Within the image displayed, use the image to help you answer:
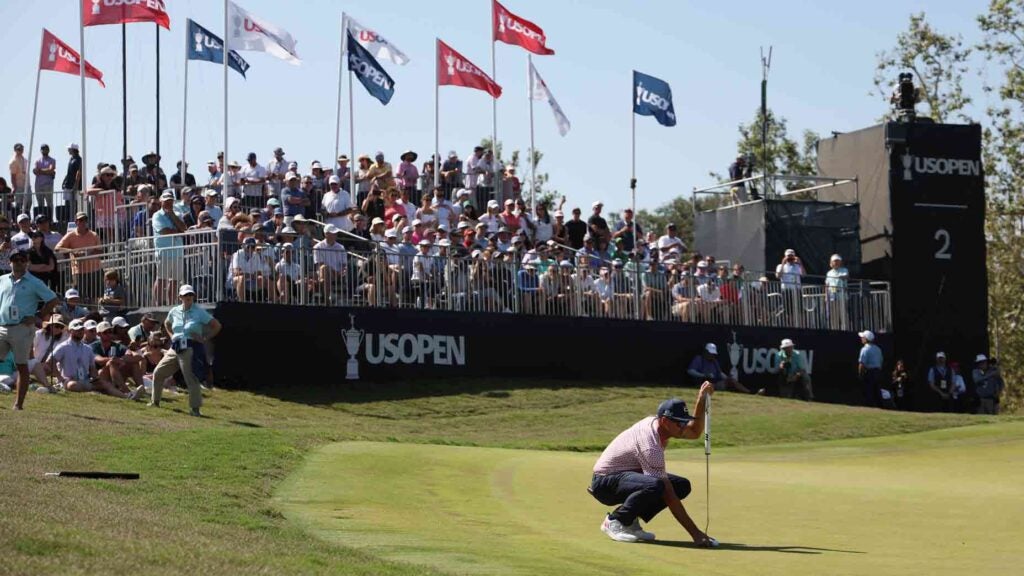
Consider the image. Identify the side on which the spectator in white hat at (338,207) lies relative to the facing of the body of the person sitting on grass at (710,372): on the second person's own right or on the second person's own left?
on the second person's own right

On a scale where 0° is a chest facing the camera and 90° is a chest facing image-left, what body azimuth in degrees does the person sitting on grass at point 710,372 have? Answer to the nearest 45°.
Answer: approximately 315°

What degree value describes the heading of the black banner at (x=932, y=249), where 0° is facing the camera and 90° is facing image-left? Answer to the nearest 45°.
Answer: approximately 0°

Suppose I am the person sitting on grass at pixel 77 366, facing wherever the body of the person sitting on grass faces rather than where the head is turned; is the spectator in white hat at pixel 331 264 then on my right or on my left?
on my left

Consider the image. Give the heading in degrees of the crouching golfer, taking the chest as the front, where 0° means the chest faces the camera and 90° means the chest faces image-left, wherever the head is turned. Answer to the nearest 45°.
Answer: approximately 270°

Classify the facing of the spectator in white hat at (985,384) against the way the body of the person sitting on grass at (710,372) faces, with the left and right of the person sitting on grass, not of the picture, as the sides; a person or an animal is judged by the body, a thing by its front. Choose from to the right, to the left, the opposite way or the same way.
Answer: to the right

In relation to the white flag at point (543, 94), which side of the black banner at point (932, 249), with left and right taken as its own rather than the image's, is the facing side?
right

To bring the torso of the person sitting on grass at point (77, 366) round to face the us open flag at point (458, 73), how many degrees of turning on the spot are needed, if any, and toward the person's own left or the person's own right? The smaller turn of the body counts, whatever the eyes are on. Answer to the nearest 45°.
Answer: approximately 90° to the person's own left

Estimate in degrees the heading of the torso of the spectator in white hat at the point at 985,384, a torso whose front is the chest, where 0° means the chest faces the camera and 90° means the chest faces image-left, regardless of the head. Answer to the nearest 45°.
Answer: approximately 45°

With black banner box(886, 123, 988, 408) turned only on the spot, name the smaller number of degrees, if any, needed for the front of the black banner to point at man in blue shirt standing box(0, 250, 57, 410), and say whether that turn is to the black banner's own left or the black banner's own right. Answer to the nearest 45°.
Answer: approximately 45° to the black banner's own right

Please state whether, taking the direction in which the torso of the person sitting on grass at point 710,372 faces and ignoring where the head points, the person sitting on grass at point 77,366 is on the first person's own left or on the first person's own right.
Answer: on the first person's own right
